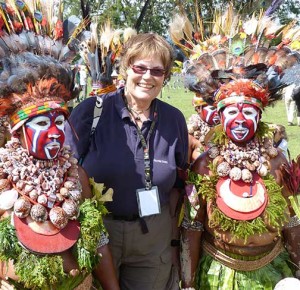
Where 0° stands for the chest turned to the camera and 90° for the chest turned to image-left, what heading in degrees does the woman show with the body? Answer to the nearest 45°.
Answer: approximately 0°

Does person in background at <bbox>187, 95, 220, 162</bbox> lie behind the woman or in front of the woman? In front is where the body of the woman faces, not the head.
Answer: behind
